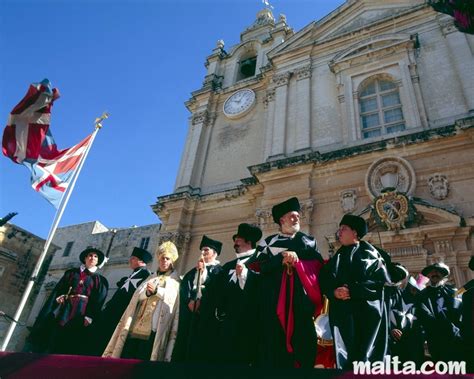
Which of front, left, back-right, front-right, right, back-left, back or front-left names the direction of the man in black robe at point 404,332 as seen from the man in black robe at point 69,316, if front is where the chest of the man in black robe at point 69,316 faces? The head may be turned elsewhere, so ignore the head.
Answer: front-left

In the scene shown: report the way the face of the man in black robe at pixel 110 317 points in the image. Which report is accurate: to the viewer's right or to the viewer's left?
to the viewer's left

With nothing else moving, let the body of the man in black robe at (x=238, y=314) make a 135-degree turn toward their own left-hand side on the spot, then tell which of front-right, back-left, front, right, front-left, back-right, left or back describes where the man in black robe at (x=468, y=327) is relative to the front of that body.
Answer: front

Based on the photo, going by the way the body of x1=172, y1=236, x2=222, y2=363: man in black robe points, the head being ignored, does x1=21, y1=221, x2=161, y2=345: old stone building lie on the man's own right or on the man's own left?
on the man's own right

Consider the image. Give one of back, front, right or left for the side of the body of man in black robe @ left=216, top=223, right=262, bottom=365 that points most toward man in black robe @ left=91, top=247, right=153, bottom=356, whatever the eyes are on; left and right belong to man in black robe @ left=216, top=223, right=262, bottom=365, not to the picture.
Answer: right

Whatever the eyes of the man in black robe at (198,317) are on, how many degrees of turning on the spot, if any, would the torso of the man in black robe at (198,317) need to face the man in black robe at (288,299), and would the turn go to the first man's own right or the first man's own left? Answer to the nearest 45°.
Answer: approximately 90° to the first man's own left

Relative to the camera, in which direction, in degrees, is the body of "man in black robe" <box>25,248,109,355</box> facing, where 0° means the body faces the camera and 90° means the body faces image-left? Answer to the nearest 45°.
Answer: approximately 0°

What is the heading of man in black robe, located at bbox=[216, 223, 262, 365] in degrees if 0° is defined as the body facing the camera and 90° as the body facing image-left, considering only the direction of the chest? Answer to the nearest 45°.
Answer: approximately 45°

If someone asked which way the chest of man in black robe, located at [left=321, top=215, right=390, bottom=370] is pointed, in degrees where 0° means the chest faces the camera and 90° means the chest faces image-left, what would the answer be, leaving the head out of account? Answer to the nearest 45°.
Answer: approximately 45°

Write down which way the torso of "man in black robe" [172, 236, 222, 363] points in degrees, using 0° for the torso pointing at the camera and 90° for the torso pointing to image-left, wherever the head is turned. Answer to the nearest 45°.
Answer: approximately 45°
